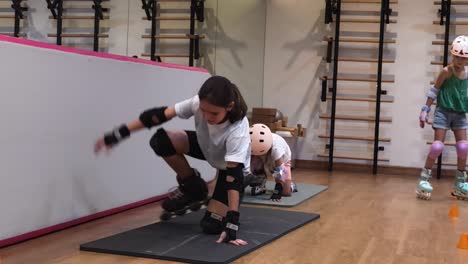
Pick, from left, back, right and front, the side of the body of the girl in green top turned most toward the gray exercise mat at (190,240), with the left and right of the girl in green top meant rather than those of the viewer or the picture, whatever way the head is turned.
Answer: front

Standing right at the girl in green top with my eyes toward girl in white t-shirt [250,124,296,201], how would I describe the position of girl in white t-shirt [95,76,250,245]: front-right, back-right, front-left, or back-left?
front-left

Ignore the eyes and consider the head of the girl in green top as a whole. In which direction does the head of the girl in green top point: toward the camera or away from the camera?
toward the camera

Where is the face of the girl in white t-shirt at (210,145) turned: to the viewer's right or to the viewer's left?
to the viewer's left

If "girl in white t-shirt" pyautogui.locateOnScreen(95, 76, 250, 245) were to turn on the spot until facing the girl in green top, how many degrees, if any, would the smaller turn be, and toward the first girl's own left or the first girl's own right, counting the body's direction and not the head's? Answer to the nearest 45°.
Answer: approximately 180°

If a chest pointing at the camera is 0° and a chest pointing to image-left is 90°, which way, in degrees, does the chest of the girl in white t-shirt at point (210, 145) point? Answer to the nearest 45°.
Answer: approximately 45°

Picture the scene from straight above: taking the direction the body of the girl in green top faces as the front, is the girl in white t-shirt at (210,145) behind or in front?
in front

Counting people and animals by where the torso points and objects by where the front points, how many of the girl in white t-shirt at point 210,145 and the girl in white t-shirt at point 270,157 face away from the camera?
0

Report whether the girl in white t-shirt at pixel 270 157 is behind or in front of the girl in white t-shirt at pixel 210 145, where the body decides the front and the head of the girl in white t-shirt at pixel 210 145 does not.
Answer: behind

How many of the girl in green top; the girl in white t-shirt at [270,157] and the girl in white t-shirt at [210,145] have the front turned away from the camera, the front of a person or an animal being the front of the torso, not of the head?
0

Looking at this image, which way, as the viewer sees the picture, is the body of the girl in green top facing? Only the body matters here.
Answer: toward the camera
